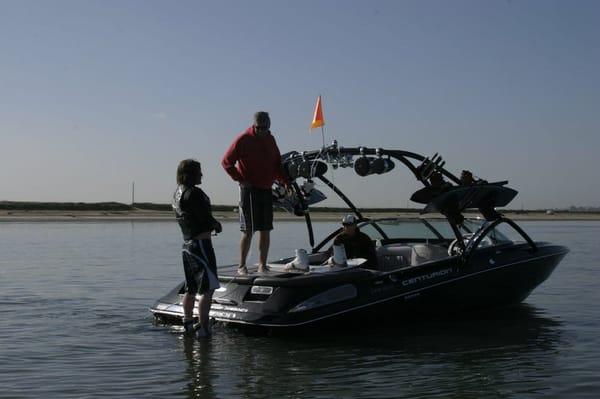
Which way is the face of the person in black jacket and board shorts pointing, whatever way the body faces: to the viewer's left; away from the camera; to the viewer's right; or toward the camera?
to the viewer's right

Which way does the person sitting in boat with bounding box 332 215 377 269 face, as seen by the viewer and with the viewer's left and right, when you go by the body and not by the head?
facing the viewer and to the left of the viewer

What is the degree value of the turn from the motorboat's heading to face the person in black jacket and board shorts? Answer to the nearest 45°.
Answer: approximately 180°

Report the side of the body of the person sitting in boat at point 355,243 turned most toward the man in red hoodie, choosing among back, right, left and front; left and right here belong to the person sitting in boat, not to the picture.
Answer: front

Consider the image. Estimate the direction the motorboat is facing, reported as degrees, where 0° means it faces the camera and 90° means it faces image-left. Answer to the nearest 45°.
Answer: approximately 225°
